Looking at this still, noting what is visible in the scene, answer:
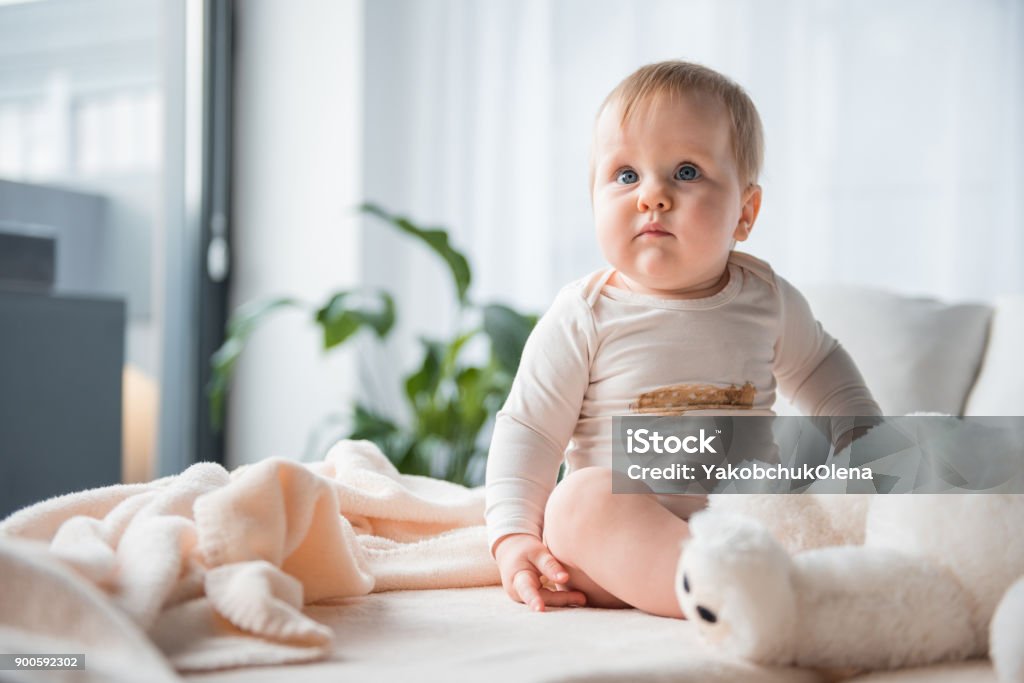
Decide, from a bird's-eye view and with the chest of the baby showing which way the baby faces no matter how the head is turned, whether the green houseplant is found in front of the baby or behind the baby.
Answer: behind

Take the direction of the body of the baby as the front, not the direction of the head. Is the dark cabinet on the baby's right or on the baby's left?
on the baby's right

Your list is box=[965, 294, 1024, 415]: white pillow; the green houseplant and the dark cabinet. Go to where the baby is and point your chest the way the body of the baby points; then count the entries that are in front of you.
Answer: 0

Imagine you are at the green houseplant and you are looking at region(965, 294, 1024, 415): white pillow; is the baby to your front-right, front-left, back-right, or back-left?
front-right

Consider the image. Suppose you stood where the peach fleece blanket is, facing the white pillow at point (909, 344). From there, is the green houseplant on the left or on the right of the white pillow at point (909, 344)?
left

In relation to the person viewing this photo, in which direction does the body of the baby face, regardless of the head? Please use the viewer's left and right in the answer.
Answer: facing the viewer

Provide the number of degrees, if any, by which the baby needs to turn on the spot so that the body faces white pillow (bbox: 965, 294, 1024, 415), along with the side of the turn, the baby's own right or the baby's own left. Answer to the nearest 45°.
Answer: approximately 135° to the baby's own left
